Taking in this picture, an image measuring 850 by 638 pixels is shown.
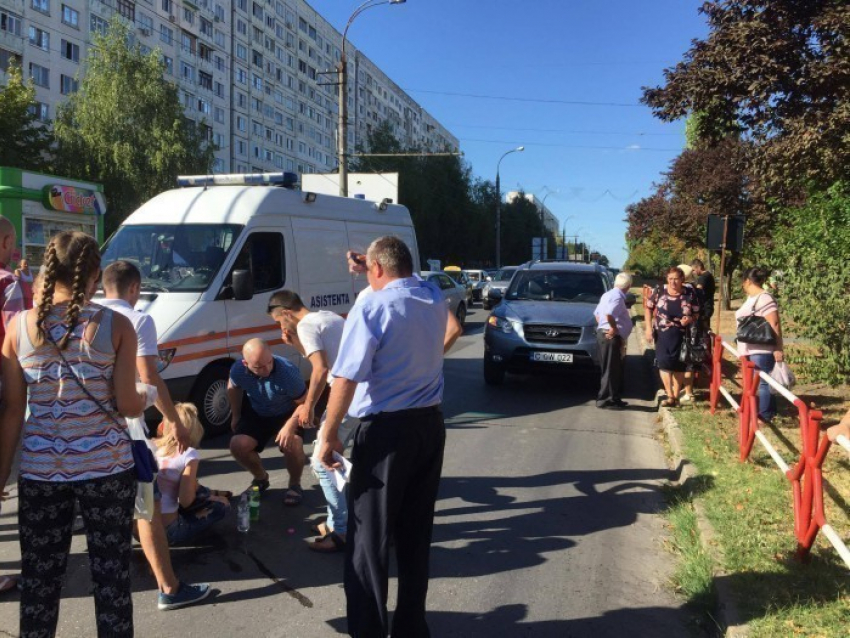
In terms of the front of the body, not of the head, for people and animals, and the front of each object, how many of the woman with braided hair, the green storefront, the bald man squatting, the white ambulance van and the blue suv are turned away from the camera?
1

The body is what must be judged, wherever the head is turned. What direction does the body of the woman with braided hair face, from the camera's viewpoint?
away from the camera

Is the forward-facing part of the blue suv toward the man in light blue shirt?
yes

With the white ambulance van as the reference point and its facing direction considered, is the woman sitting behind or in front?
in front

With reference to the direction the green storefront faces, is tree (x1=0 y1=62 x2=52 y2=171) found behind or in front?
behind

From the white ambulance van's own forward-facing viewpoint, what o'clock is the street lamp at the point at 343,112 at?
The street lamp is roughly at 5 o'clock from the white ambulance van.

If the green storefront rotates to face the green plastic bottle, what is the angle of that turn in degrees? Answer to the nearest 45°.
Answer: approximately 45° to its right

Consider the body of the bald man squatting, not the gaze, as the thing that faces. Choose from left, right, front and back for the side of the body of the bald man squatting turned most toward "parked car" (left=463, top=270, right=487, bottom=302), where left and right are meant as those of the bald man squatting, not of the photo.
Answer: back

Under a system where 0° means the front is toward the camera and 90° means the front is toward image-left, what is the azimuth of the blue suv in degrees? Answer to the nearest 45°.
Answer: approximately 0°

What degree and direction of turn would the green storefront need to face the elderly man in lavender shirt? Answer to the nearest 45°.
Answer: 0° — it already faces them

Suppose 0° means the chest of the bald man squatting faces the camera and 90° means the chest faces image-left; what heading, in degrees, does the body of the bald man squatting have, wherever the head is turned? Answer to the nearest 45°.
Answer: approximately 0°

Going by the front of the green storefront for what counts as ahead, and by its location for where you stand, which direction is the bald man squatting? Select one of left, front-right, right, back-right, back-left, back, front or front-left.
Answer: front-right

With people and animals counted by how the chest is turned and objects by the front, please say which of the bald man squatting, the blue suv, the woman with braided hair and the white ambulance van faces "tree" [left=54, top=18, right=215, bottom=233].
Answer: the woman with braided hair

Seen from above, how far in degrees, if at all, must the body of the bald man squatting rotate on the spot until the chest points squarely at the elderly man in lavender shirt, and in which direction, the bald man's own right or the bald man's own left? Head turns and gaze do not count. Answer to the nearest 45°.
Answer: approximately 135° to the bald man's own left

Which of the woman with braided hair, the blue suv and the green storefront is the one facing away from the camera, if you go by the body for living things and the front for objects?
the woman with braided hair

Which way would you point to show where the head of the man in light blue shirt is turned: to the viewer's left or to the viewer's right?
to the viewer's left
